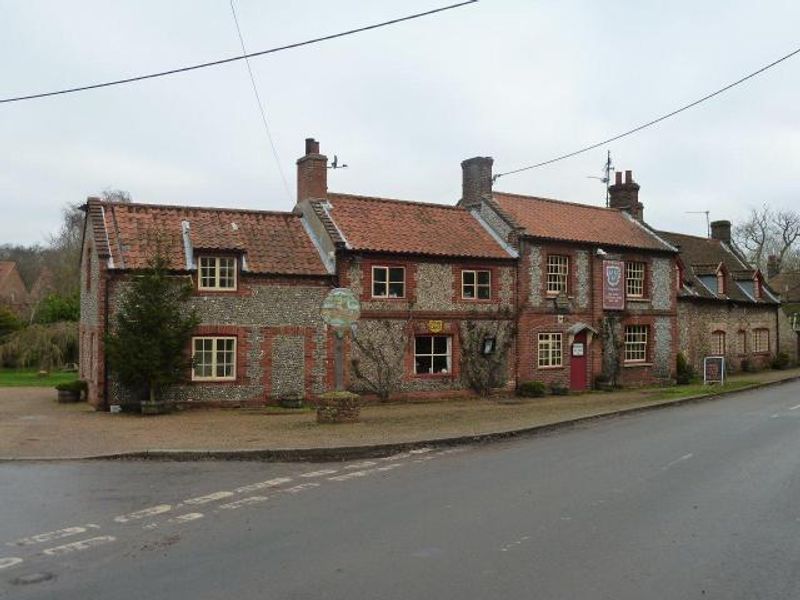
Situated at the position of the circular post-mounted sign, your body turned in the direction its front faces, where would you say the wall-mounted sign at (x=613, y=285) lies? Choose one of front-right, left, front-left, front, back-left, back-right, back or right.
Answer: back-left

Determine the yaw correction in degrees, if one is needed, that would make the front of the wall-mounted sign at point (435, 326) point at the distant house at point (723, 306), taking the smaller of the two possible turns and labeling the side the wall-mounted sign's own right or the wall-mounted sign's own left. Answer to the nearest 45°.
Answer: approximately 135° to the wall-mounted sign's own left

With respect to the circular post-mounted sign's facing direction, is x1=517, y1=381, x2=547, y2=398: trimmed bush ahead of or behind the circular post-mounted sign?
behind

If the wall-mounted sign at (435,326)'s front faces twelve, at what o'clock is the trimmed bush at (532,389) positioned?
The trimmed bush is roughly at 8 o'clock from the wall-mounted sign.

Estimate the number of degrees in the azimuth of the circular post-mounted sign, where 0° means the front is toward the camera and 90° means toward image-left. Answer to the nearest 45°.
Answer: approximately 0°

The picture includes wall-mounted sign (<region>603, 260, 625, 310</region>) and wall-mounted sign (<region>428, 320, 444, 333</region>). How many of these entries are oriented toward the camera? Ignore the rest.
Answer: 2
